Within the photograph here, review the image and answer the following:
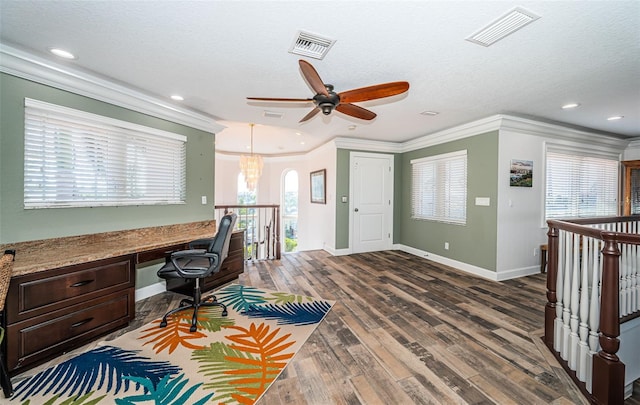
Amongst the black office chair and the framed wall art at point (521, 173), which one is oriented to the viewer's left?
the black office chair

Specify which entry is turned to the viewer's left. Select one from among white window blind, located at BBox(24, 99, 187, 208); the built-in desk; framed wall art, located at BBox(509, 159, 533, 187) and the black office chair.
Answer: the black office chair

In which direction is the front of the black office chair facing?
to the viewer's left

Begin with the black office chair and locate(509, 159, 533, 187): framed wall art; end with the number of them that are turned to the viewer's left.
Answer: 1

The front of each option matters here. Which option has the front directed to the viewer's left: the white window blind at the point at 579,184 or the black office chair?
the black office chair

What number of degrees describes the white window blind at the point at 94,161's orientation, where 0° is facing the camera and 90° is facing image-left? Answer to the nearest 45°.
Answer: approximately 315°

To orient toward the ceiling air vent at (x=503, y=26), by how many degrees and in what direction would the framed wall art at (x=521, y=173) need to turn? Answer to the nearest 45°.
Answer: approximately 45° to its right

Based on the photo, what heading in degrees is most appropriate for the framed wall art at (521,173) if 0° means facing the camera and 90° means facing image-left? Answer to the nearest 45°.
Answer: approximately 315°

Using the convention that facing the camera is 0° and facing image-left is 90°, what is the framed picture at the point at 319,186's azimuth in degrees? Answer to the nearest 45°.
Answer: approximately 45°

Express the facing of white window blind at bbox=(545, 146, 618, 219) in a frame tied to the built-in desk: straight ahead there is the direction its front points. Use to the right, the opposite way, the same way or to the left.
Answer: to the right
